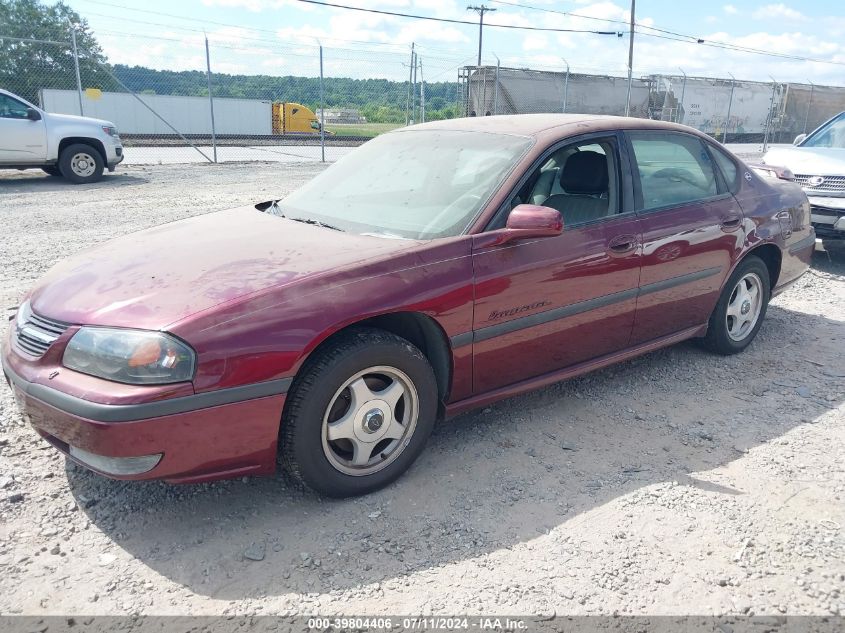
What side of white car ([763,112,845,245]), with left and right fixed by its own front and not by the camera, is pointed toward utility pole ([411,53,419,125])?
right

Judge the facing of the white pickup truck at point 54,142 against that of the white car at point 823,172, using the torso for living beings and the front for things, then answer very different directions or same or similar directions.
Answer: very different directions

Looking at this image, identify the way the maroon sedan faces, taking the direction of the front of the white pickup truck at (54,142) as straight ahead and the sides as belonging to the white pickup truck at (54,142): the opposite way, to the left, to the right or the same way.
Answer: the opposite way

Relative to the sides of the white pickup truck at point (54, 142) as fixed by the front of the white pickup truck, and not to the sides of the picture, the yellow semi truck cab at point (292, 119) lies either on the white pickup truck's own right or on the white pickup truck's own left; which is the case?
on the white pickup truck's own left

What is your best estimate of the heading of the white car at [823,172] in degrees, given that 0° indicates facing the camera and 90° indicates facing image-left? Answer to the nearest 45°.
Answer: approximately 45°

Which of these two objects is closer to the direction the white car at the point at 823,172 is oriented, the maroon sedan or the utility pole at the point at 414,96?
the maroon sedan

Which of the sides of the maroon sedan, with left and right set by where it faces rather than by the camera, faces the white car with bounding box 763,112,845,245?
back

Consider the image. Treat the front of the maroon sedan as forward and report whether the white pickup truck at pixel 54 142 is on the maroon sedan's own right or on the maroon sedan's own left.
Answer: on the maroon sedan's own right

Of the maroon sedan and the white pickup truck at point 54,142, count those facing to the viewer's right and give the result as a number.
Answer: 1

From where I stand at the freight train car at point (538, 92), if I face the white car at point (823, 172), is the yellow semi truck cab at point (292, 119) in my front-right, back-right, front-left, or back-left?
back-right

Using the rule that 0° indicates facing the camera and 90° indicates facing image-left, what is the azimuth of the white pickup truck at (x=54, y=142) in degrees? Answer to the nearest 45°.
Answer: approximately 270°

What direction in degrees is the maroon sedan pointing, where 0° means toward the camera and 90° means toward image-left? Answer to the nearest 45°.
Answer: approximately 45°
